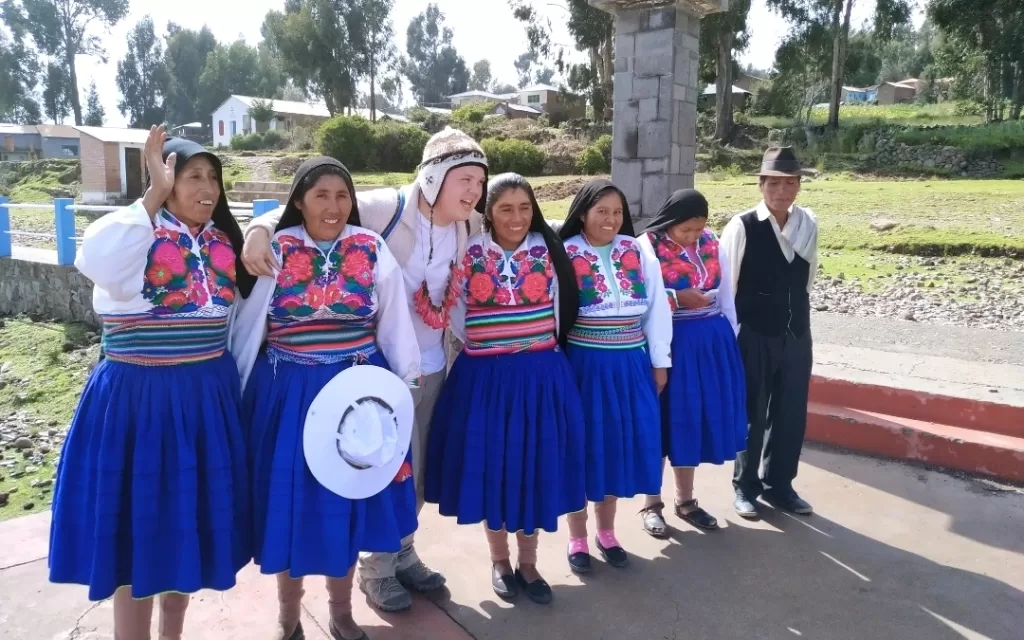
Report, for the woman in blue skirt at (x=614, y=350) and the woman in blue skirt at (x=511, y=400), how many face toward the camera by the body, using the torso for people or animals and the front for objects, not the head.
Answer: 2

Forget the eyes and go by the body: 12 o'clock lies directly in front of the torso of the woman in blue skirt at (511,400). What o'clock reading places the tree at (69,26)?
The tree is roughly at 5 o'clock from the woman in blue skirt.

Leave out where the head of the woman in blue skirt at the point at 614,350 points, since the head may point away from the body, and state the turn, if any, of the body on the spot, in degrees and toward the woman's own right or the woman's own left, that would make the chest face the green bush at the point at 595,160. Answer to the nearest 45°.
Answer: approximately 180°

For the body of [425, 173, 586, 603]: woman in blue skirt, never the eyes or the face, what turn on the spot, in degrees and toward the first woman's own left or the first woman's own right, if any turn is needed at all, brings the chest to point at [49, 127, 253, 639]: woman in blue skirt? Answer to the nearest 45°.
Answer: approximately 45° to the first woman's own right

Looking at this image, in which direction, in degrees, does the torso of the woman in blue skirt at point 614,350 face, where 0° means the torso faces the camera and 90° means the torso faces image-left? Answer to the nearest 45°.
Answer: approximately 0°

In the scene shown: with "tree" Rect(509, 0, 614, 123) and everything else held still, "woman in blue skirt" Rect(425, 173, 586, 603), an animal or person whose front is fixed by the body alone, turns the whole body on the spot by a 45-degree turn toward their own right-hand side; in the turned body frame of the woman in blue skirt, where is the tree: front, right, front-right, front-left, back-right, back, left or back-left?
back-right

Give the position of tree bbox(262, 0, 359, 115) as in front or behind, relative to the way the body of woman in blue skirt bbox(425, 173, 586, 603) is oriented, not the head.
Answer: behind

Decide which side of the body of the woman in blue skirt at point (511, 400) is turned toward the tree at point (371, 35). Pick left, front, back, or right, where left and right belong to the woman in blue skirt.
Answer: back
